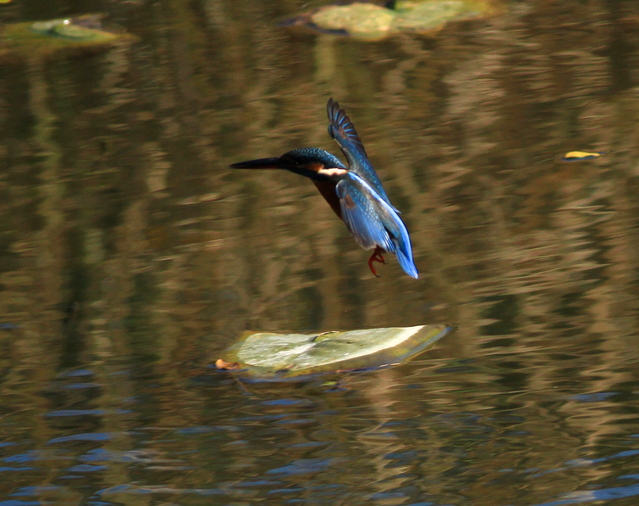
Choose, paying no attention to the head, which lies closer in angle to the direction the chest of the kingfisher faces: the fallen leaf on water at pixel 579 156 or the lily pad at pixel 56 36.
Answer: the lily pad

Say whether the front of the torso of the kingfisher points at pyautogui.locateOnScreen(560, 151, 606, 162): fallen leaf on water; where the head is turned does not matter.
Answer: no

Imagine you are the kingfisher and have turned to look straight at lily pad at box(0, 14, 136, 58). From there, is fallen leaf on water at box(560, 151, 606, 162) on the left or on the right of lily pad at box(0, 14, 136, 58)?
right

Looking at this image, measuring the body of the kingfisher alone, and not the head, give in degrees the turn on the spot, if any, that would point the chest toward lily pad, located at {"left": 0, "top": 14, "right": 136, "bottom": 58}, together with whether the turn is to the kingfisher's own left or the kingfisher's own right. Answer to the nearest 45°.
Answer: approximately 90° to the kingfisher's own right

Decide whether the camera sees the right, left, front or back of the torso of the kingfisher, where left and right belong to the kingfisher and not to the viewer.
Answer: left

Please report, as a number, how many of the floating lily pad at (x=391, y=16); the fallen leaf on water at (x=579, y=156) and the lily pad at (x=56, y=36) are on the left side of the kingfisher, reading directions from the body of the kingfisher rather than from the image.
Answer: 0

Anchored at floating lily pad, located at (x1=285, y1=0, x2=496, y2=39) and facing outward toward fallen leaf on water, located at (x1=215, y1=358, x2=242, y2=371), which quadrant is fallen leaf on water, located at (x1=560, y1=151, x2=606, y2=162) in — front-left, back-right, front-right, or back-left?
front-left

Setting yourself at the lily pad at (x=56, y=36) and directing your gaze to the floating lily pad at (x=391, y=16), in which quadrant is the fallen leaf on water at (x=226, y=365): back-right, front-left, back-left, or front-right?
front-right

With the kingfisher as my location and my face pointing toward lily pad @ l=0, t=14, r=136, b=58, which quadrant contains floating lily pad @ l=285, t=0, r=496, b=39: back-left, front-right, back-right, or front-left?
front-right

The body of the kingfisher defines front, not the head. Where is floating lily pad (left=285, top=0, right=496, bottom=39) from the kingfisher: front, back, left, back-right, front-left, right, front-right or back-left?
right

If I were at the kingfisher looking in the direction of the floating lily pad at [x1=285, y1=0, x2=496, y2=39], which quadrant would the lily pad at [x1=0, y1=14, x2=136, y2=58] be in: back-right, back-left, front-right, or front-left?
front-left

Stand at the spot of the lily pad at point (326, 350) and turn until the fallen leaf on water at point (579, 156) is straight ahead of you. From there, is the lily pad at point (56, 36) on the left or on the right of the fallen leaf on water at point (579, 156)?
left
